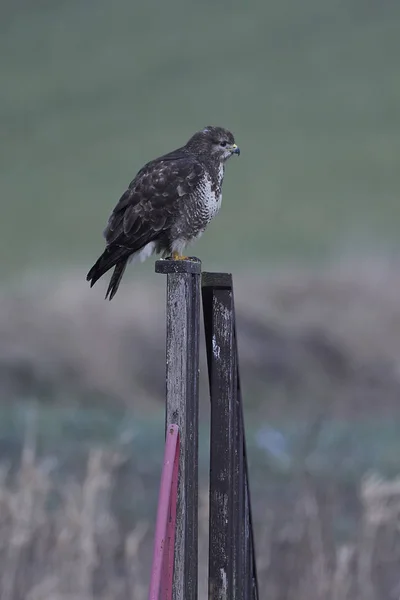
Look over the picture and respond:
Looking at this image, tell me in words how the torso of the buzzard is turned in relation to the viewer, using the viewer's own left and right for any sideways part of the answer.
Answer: facing to the right of the viewer
